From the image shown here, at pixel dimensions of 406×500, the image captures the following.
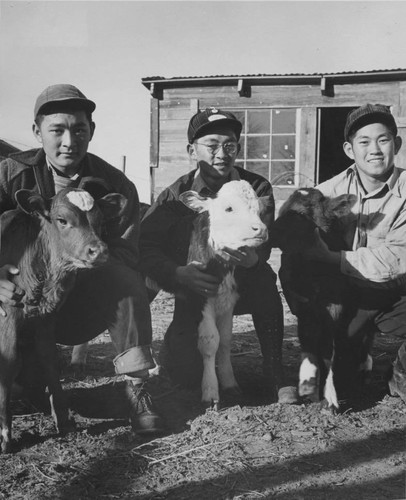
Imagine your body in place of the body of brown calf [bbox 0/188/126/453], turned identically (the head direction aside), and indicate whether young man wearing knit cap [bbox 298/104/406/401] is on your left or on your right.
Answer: on your left

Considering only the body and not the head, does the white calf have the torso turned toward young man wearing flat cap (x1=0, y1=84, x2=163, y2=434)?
no

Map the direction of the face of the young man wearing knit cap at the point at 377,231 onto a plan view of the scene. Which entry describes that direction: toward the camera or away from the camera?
toward the camera

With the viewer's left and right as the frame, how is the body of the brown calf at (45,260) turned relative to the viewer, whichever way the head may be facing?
facing the viewer and to the right of the viewer

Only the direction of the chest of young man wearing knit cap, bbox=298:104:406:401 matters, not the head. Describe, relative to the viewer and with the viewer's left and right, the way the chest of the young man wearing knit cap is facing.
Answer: facing the viewer and to the left of the viewer

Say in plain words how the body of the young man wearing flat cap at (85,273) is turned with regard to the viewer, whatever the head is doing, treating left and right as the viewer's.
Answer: facing the viewer

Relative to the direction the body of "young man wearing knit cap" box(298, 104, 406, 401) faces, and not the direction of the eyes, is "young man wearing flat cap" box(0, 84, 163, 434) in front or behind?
in front

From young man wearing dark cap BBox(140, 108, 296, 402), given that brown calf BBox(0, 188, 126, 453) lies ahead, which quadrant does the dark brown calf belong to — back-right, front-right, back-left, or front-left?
back-left

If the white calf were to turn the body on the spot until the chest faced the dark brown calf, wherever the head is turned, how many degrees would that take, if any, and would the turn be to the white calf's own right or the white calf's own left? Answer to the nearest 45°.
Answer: approximately 45° to the white calf's own left

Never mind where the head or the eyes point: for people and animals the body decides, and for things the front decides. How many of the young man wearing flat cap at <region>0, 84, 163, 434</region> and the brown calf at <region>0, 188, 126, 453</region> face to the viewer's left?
0

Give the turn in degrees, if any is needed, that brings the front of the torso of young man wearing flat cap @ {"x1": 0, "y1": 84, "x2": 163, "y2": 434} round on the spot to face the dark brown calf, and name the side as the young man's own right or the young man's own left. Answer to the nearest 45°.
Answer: approximately 90° to the young man's own left

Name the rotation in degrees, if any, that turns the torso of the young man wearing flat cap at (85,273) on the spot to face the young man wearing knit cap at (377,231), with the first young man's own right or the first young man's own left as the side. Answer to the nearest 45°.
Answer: approximately 90° to the first young man's own left

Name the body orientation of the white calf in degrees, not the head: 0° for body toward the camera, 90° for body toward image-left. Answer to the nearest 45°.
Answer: approximately 315°

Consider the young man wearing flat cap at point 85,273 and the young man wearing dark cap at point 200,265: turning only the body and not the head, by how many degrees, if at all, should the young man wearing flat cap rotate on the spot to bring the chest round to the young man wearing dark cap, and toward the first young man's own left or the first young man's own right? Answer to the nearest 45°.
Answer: approximately 135° to the first young man's own left

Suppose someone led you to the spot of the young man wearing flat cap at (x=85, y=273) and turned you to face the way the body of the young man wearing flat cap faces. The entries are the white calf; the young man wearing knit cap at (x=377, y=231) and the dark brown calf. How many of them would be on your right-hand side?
0

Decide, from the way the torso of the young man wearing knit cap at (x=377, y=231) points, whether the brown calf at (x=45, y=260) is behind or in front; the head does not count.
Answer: in front

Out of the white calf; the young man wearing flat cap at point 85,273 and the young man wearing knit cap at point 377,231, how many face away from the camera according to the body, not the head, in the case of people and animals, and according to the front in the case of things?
0
